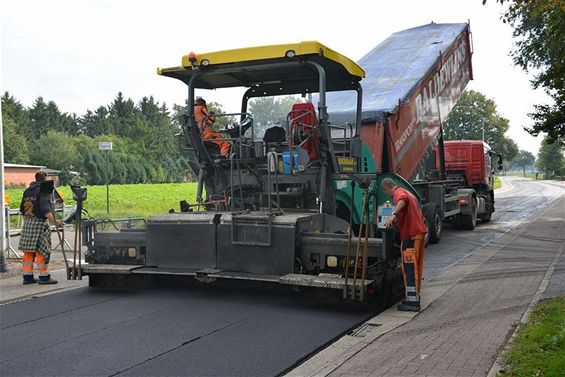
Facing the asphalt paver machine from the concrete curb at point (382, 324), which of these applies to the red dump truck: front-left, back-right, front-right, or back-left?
front-right

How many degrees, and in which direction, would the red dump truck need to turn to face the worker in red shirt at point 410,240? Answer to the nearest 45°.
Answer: approximately 135° to its right

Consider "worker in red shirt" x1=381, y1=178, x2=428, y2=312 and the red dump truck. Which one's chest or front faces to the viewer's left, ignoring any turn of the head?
the worker in red shirt

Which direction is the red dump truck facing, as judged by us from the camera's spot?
facing away from the viewer and to the right of the viewer

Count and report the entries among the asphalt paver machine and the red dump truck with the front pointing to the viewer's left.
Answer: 0

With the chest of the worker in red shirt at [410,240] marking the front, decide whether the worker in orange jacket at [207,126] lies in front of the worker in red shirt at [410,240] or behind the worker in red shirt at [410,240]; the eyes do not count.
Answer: in front

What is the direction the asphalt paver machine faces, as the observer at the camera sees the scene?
facing away from the viewer and to the right of the viewer

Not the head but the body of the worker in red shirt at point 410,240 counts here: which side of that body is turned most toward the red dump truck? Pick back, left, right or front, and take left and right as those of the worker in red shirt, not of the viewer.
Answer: right

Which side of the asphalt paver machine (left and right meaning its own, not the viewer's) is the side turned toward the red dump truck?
front

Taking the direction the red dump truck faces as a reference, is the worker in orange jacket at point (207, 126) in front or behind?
behind
